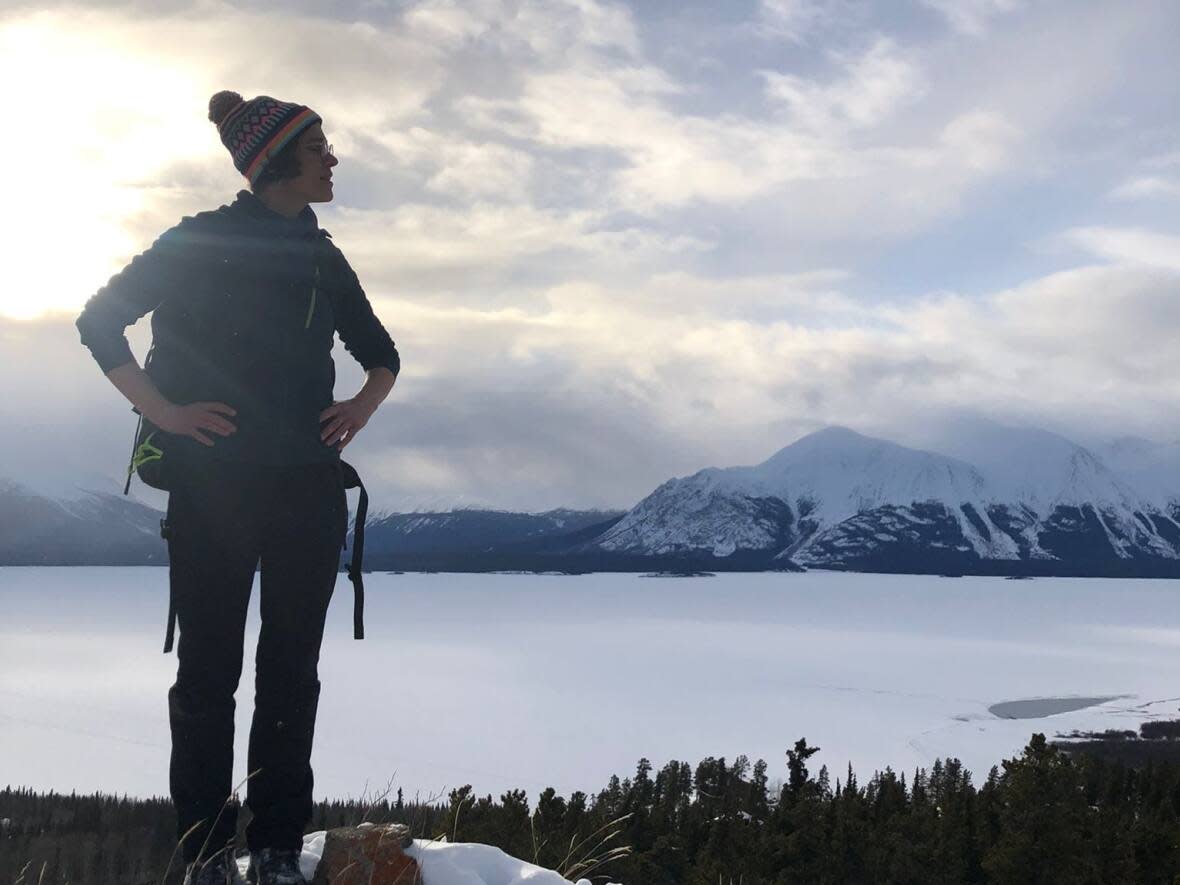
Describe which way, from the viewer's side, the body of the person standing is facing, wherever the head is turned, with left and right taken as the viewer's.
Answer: facing the viewer and to the right of the viewer

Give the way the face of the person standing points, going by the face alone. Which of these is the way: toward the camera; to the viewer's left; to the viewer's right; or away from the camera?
to the viewer's right
